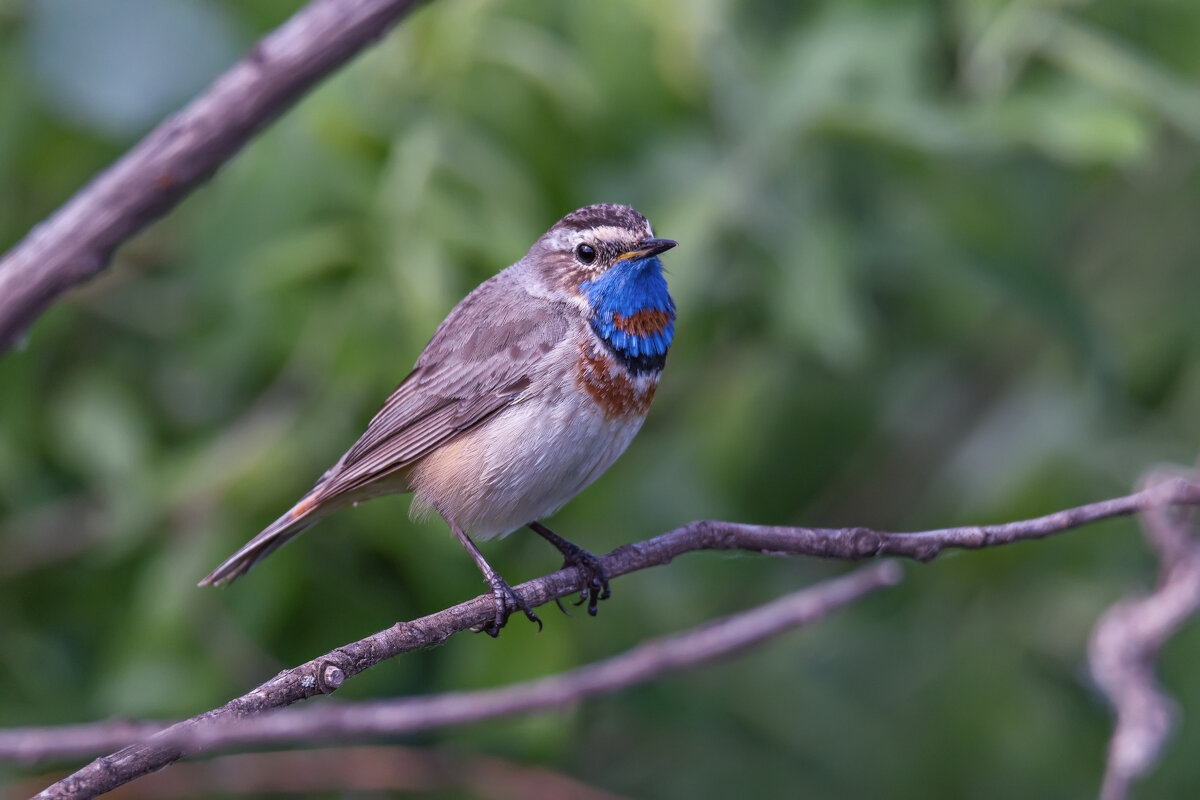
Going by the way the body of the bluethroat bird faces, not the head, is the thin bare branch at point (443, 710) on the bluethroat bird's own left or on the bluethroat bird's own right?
on the bluethroat bird's own right

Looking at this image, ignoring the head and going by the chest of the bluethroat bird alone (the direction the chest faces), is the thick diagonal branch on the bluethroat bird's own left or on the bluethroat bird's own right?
on the bluethroat bird's own right

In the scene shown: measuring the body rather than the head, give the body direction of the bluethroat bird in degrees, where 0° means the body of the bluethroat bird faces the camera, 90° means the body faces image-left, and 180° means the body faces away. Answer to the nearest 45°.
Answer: approximately 270°
